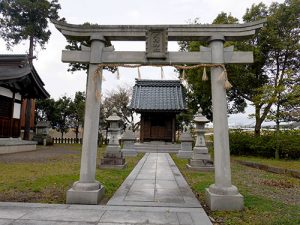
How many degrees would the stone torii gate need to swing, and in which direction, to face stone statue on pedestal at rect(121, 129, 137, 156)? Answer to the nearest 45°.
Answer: approximately 180°

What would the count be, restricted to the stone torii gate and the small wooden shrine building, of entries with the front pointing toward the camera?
2

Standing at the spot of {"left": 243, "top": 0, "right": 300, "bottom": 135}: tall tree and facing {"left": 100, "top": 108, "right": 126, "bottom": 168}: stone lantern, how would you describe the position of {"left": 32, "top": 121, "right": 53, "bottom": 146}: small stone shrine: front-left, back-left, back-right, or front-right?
front-right

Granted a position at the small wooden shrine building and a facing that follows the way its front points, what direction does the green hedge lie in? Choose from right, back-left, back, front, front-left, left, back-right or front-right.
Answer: front-left

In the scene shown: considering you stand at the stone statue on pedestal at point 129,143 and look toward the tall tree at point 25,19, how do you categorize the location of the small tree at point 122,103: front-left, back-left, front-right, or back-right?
front-right

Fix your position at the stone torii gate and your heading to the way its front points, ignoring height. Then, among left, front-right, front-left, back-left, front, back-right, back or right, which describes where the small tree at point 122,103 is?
back

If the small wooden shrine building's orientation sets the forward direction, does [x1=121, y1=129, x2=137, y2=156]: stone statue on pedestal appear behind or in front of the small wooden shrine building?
in front

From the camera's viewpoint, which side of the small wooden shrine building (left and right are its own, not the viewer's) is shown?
front

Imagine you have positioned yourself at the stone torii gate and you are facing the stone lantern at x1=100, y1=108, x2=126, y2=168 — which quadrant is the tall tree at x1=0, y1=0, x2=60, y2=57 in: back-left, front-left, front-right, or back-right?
front-left

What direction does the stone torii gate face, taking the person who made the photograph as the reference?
facing the viewer

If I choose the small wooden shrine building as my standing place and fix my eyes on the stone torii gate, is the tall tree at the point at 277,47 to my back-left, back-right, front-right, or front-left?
front-left

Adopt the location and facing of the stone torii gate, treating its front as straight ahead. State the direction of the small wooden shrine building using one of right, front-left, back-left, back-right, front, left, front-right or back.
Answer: back

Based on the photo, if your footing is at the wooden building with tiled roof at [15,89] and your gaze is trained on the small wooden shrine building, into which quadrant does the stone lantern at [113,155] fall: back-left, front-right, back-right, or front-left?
front-right
